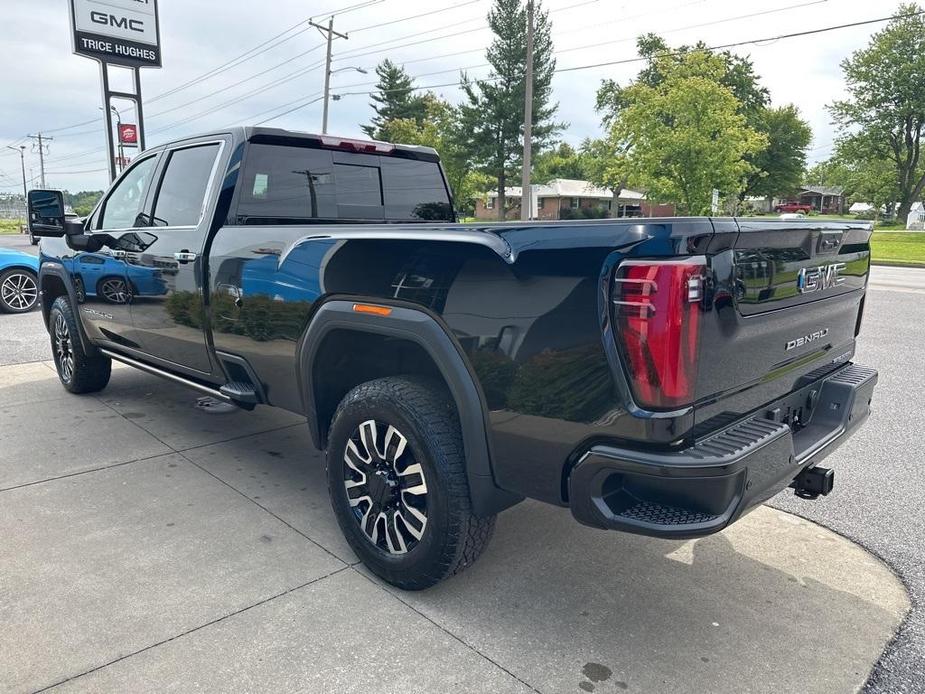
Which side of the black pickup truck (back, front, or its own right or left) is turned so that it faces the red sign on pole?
front

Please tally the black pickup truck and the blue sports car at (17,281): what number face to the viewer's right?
1

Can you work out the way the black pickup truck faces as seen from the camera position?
facing away from the viewer and to the left of the viewer

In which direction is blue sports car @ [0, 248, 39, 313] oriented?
to the viewer's right

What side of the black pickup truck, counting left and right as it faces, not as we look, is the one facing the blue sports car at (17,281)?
front

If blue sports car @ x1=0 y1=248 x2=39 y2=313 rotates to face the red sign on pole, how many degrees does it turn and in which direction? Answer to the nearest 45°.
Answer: approximately 90° to its left

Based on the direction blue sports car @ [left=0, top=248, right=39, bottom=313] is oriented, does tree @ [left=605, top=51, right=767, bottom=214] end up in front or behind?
in front

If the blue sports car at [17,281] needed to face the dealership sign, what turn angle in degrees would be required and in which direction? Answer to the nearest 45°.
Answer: approximately 90° to its left

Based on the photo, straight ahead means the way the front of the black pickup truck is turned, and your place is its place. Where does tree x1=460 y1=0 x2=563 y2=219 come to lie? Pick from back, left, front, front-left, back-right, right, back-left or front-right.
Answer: front-right

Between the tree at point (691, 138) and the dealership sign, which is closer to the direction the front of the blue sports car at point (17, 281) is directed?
the tree

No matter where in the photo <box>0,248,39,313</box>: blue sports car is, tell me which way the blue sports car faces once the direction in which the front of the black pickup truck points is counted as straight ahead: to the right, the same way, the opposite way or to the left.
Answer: to the right
